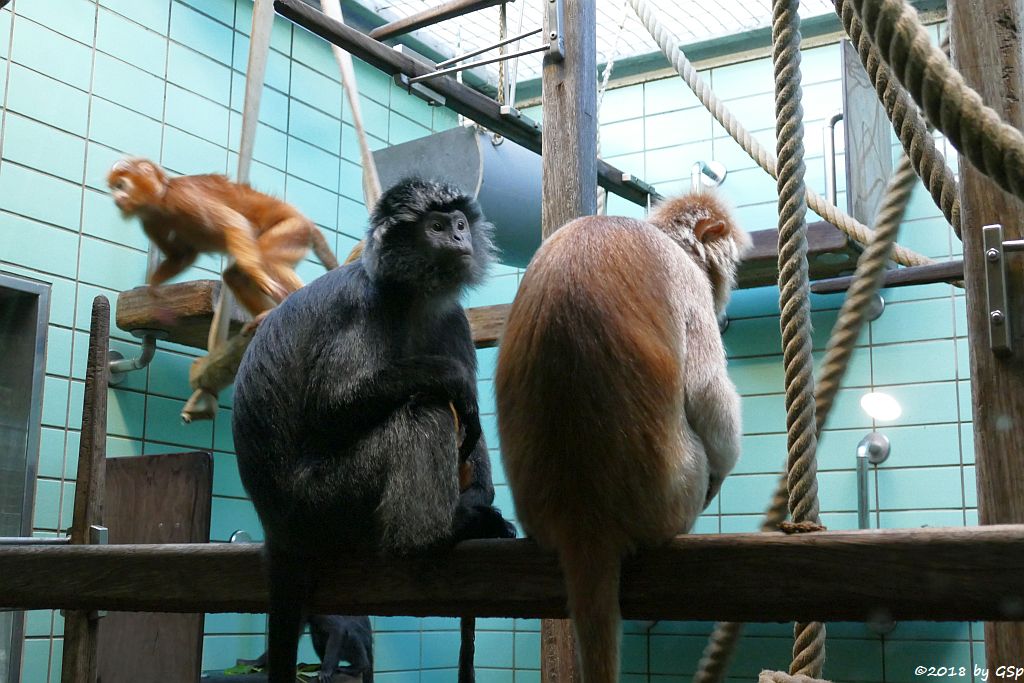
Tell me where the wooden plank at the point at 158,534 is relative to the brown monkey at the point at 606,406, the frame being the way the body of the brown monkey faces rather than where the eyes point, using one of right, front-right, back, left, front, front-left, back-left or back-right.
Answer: left

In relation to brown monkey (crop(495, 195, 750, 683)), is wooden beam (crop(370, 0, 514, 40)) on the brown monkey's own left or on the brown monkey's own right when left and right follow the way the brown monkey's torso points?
on the brown monkey's own left

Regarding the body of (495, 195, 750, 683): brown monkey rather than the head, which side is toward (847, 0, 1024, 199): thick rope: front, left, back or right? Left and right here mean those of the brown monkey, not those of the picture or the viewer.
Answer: right

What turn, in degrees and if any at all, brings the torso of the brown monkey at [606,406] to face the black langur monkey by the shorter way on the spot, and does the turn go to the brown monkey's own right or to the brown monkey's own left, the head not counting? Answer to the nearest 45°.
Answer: approximately 90° to the brown monkey's own left

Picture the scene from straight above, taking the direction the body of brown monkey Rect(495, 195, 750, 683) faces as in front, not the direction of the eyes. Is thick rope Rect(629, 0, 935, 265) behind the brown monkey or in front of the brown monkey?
in front

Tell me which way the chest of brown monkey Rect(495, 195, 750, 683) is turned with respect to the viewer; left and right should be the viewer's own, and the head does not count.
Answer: facing away from the viewer and to the right of the viewer

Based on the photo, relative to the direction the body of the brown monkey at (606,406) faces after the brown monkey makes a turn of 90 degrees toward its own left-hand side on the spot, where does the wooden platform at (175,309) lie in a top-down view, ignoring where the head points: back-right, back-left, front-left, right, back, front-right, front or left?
front

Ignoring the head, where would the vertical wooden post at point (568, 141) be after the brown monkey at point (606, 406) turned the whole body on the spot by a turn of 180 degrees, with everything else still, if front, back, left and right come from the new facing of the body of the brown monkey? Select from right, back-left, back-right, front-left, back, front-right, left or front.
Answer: back-right

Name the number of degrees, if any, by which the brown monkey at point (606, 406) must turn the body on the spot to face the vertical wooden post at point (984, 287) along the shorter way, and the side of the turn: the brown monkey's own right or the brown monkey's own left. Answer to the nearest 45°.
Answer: approximately 45° to the brown monkey's own right

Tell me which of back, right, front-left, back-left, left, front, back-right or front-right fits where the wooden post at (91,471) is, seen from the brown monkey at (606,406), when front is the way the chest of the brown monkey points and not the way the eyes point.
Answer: left
